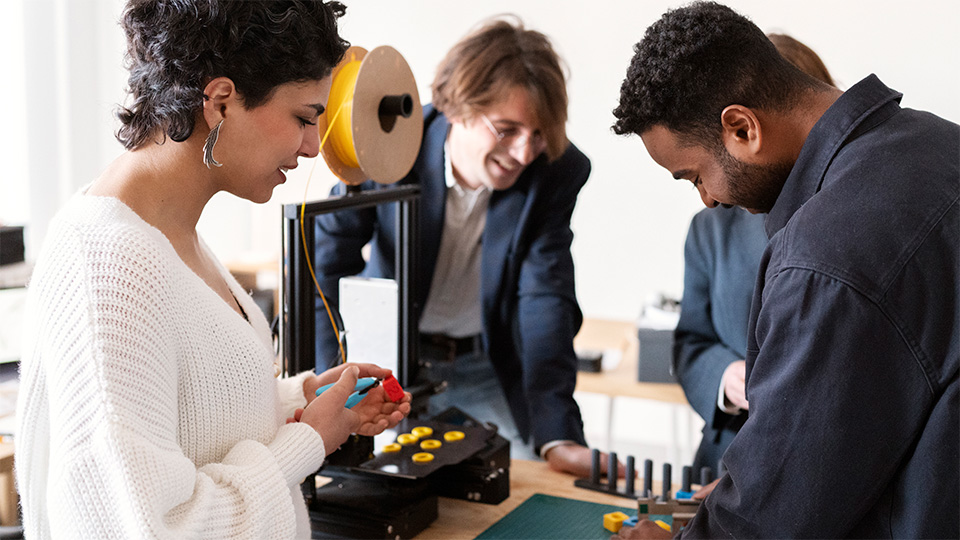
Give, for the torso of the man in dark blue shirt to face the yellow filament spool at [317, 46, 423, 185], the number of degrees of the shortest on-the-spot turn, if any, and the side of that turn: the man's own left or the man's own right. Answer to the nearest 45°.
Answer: approximately 45° to the man's own right

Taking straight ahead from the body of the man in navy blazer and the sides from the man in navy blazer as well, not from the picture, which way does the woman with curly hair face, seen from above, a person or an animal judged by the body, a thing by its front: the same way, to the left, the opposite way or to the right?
to the left

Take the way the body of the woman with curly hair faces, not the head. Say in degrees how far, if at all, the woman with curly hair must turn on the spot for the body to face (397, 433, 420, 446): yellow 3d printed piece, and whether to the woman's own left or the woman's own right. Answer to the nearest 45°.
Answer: approximately 45° to the woman's own left

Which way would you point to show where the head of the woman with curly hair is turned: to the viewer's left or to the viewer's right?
to the viewer's right

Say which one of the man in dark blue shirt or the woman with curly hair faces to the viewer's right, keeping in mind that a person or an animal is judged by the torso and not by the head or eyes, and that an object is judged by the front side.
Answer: the woman with curly hair

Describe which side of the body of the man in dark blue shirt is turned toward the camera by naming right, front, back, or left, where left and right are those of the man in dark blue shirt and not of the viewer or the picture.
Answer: left

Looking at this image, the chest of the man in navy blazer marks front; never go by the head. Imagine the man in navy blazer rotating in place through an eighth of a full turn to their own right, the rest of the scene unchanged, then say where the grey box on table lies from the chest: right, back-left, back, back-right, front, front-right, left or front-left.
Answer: back

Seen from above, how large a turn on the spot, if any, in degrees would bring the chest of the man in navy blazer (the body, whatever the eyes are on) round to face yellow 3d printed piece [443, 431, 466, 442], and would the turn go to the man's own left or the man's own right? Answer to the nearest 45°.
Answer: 0° — they already face it

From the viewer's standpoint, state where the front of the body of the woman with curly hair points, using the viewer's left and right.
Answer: facing to the right of the viewer

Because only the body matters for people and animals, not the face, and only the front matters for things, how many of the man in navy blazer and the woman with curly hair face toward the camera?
1

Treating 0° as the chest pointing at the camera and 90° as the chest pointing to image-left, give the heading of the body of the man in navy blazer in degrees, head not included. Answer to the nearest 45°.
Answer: approximately 0°
